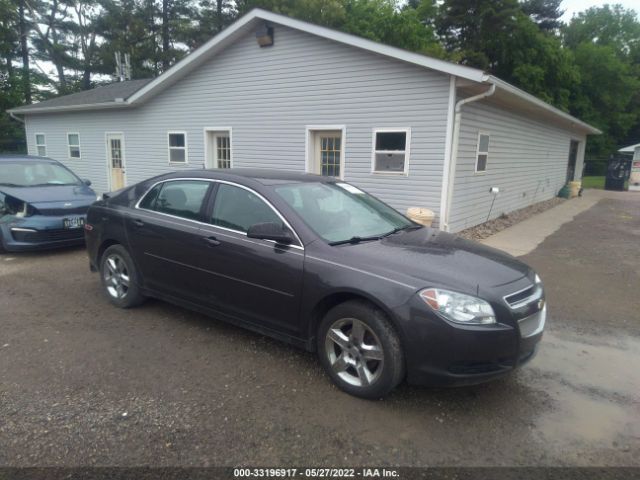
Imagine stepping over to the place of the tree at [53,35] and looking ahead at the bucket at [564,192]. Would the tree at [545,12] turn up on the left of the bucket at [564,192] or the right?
left

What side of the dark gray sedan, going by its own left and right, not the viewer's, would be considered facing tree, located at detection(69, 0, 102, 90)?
back

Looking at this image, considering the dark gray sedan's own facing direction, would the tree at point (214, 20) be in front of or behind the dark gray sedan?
behind

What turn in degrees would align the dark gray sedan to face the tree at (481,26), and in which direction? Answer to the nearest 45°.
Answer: approximately 135° to its left

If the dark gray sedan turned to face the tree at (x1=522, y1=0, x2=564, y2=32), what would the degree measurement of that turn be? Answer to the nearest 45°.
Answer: approximately 90° to its left

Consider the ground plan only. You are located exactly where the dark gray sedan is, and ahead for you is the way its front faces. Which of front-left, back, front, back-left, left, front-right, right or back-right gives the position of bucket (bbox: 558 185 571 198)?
left

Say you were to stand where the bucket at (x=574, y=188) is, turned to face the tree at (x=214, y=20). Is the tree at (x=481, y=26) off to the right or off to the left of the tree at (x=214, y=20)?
right

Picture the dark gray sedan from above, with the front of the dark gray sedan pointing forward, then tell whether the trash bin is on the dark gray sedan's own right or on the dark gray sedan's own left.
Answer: on the dark gray sedan's own left

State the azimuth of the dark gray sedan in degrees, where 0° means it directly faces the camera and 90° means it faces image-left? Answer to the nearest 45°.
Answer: approximately 315°

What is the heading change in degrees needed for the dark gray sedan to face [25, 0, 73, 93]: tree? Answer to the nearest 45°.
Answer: approximately 180°

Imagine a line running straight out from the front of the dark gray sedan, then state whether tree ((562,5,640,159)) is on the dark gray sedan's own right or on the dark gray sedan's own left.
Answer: on the dark gray sedan's own left
